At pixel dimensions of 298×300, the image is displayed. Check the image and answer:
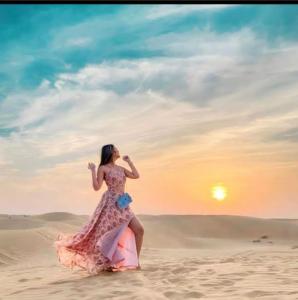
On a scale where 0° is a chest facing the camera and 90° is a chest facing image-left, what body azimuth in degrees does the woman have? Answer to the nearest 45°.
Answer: approximately 315°

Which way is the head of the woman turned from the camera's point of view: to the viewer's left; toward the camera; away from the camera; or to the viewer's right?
to the viewer's right
